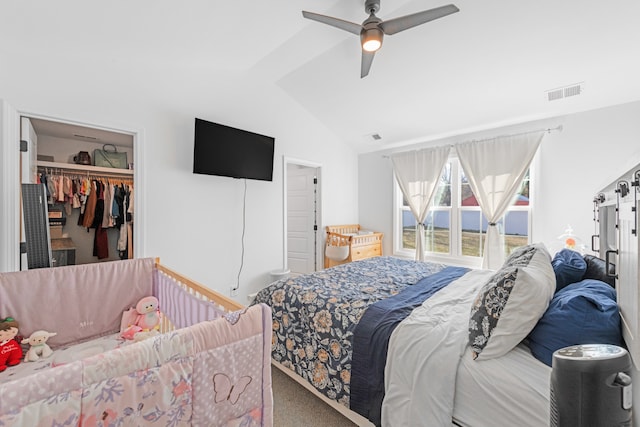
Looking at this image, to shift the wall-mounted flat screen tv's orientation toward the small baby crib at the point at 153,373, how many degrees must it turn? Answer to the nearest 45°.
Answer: approximately 45° to its right

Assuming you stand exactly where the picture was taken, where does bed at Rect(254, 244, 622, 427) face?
facing away from the viewer and to the left of the viewer

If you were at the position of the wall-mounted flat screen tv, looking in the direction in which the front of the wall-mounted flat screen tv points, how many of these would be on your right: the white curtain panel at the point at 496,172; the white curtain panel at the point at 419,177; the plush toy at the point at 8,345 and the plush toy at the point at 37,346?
2

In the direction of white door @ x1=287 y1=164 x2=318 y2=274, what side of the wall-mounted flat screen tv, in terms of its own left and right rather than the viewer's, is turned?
left

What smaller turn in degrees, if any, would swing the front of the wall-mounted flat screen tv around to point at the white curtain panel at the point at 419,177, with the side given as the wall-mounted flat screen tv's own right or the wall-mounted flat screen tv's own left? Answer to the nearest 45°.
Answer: approximately 45° to the wall-mounted flat screen tv's own left

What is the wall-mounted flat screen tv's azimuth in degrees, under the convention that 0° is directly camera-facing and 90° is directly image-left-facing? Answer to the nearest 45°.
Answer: approximately 315°

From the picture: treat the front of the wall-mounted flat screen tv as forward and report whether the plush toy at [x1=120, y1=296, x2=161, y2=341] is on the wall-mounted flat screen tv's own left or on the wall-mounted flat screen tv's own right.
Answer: on the wall-mounted flat screen tv's own right
